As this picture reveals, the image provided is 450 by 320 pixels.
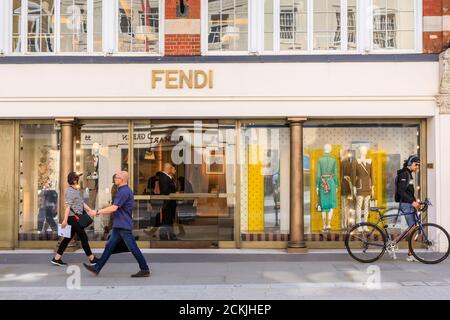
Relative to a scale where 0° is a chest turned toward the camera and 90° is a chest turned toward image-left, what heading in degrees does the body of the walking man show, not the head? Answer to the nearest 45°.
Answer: approximately 90°

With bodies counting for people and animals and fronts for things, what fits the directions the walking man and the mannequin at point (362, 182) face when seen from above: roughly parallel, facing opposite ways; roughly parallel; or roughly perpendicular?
roughly perpendicular

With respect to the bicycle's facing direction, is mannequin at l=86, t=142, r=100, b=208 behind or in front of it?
behind

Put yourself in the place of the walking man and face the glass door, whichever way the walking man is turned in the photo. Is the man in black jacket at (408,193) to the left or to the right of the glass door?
right

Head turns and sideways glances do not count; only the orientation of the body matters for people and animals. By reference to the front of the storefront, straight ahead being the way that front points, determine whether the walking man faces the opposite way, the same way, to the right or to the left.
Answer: to the right

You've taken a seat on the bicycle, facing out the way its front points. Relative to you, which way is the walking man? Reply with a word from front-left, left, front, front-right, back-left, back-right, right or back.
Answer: back-right

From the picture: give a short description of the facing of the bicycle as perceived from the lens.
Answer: facing to the right of the viewer
